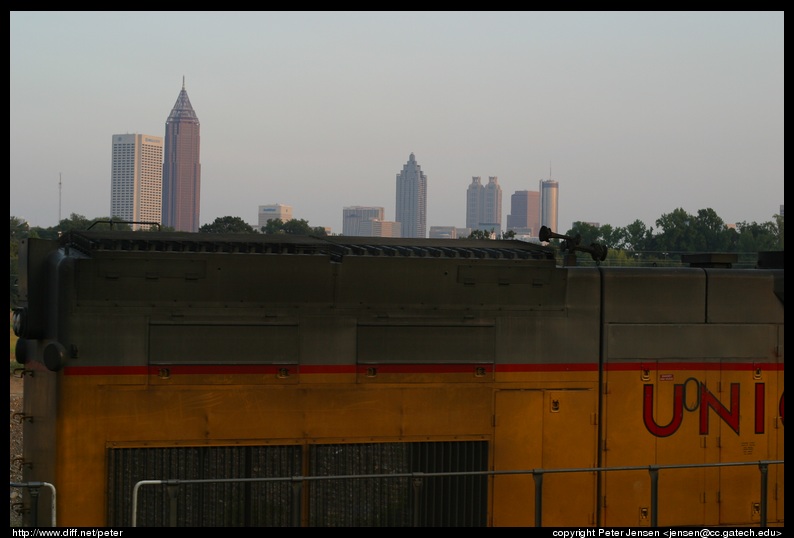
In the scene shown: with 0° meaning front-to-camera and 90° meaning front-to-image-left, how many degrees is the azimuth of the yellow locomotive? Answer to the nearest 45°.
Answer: approximately 270°
